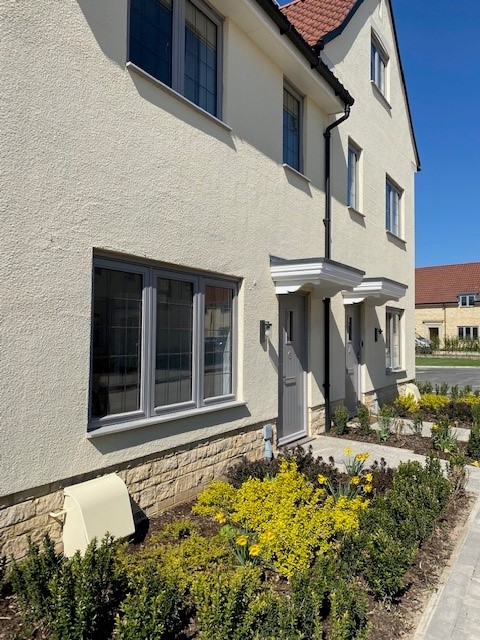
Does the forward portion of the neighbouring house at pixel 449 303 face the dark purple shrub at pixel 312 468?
yes

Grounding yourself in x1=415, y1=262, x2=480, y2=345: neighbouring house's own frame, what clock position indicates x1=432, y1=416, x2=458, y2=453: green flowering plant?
The green flowering plant is roughly at 12 o'clock from the neighbouring house.

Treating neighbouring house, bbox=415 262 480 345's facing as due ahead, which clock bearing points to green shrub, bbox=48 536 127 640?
The green shrub is roughly at 12 o'clock from the neighbouring house.

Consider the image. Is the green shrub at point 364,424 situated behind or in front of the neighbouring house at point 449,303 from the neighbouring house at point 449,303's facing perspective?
in front

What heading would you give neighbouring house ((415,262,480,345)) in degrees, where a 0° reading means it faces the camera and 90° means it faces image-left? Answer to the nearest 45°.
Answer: approximately 0°

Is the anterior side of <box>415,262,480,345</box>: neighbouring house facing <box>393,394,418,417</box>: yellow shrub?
yes

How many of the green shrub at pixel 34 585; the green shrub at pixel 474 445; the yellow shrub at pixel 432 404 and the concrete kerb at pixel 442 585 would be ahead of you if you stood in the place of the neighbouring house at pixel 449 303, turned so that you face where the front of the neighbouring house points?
4

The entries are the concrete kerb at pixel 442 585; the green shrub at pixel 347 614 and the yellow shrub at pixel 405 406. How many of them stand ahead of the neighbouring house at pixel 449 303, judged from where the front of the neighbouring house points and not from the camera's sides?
3

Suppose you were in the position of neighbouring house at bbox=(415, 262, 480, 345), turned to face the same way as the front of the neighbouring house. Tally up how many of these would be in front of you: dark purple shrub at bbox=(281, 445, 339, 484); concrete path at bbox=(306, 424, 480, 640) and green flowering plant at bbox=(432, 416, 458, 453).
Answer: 3

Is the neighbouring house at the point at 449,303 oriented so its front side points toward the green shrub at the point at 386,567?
yes

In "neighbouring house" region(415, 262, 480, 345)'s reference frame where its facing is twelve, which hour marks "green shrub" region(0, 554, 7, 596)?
The green shrub is roughly at 12 o'clock from the neighbouring house.

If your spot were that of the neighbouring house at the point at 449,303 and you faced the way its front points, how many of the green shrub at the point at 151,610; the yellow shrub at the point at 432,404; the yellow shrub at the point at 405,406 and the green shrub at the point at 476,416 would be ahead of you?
4

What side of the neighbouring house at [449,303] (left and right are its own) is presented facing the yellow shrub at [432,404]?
front

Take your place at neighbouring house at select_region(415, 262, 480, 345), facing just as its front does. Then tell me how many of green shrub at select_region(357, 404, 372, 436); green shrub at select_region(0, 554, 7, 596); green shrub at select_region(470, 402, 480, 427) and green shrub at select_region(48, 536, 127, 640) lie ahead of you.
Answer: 4
